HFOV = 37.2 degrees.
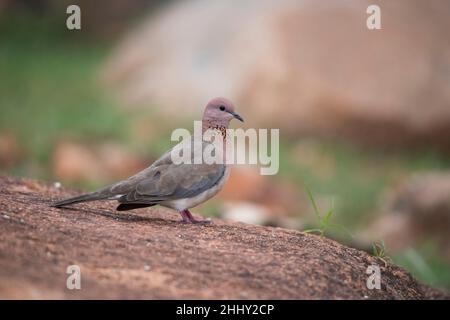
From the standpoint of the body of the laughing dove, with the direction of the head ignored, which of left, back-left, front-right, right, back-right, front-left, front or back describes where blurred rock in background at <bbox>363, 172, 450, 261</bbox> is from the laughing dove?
front-left

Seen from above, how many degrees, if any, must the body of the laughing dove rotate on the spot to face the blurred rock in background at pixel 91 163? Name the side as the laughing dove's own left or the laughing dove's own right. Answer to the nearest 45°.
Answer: approximately 90° to the laughing dove's own left

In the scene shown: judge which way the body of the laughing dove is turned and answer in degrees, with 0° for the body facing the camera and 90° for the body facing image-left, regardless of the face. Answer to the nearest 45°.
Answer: approximately 270°

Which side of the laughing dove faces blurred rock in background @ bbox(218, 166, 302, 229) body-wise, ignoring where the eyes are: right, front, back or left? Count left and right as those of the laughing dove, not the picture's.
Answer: left

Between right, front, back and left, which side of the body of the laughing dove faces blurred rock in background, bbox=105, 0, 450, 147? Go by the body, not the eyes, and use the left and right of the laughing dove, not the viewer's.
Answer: left

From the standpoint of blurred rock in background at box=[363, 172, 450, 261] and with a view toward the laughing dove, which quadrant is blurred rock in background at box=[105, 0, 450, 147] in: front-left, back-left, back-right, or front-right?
back-right
